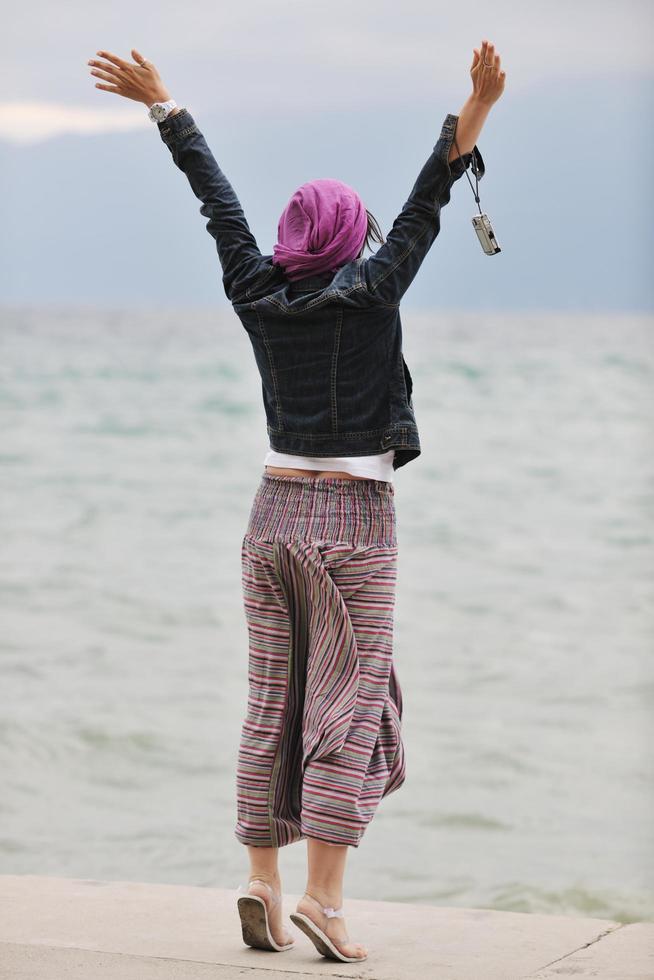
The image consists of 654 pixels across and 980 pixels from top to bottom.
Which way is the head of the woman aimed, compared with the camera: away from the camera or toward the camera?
away from the camera

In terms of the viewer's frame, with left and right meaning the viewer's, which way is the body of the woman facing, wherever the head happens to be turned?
facing away from the viewer and to the right of the viewer
